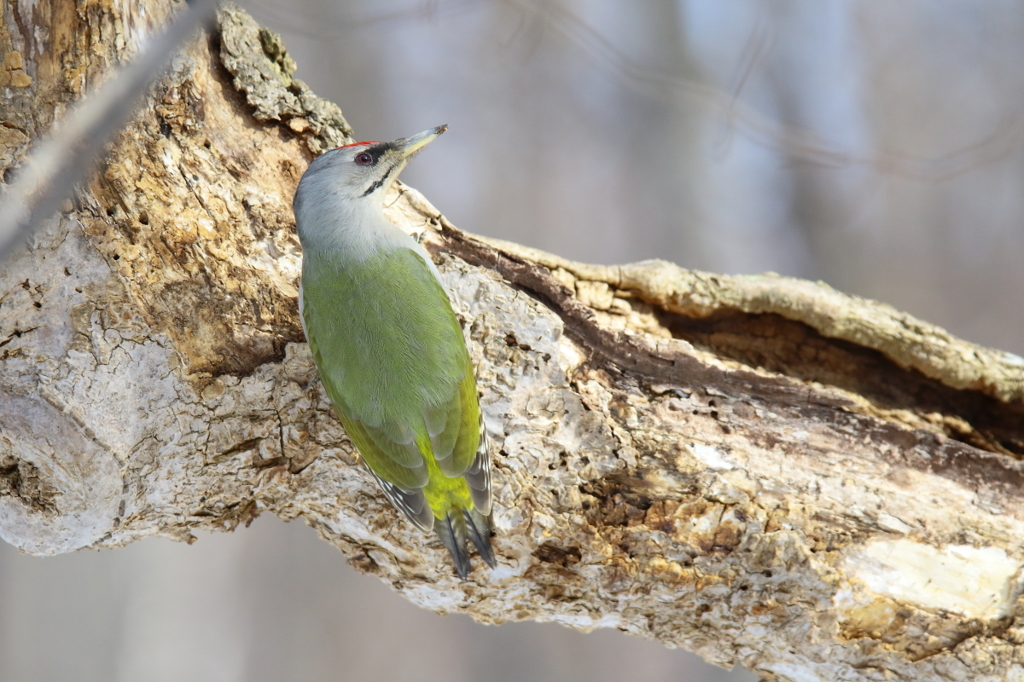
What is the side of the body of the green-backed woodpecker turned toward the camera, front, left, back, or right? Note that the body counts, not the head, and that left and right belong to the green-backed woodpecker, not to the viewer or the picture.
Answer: back
